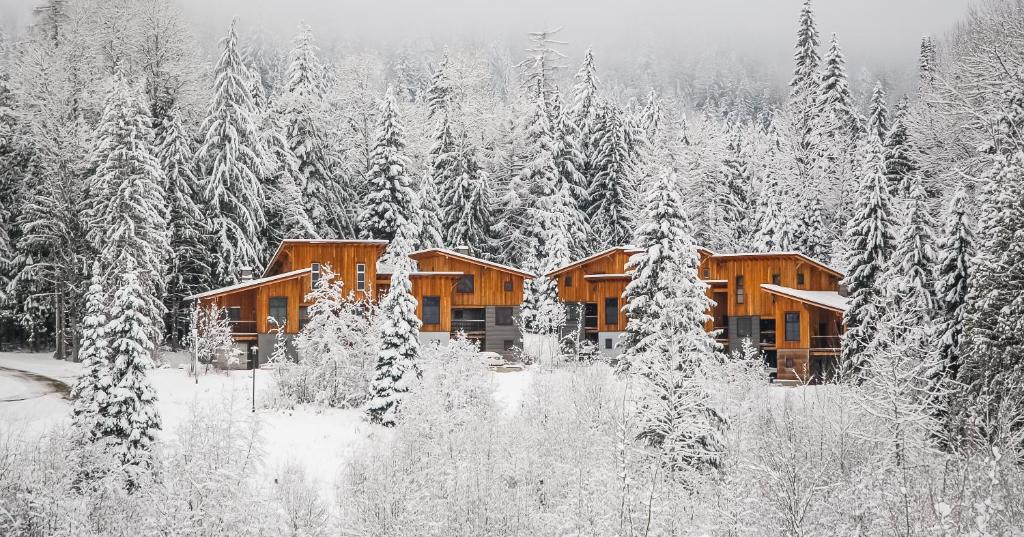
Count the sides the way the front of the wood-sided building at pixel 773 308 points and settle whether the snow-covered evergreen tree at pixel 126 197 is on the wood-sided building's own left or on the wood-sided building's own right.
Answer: on the wood-sided building's own right

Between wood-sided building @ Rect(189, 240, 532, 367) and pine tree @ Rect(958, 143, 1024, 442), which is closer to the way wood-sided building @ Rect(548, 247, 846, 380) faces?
the pine tree

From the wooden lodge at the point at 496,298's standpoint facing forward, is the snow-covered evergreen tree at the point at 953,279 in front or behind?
in front

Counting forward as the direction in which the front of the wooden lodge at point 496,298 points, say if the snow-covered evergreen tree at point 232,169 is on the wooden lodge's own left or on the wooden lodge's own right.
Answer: on the wooden lodge's own right

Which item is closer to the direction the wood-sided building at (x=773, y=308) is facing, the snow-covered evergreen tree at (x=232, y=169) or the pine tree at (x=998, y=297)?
the pine tree

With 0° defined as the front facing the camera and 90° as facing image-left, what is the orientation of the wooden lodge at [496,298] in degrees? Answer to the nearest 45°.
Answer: approximately 0°

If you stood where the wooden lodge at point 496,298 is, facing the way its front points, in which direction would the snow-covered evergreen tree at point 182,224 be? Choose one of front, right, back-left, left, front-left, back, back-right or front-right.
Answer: right
